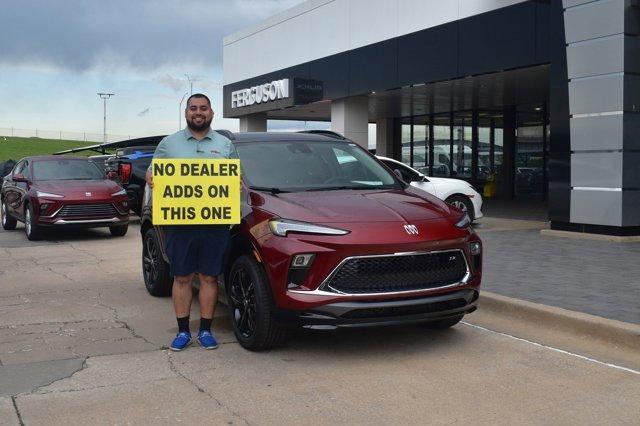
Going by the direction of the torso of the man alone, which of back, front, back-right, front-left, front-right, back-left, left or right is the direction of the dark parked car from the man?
back

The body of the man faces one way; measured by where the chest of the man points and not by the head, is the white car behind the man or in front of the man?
behind

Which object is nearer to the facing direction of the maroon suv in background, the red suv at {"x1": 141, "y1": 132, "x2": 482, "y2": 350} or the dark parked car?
the red suv

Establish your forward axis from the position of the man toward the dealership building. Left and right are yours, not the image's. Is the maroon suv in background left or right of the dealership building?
left

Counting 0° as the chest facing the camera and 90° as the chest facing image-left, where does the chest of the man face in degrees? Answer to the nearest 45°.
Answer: approximately 0°

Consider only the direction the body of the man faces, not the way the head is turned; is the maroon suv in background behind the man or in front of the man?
behind

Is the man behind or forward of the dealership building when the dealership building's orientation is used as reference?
forward

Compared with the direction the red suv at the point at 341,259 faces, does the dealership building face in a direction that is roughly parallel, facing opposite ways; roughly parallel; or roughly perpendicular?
roughly perpendicular

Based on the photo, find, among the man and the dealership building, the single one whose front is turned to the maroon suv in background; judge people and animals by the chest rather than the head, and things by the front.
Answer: the dealership building
